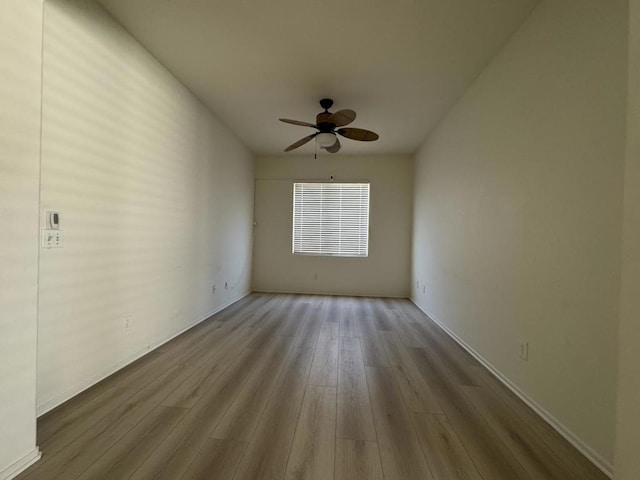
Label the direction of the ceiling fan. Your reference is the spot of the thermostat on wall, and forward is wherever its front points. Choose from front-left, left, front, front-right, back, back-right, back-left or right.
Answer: front-left

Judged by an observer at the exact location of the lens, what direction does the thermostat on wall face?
facing the viewer and to the right of the viewer
